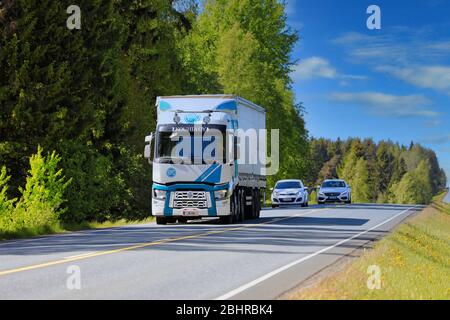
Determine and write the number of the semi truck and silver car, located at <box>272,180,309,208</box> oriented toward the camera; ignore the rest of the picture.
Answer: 2

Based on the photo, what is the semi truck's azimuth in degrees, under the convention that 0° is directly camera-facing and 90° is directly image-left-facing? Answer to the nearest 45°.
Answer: approximately 0°

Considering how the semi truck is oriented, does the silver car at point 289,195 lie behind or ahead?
behind

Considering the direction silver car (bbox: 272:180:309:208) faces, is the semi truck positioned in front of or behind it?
in front

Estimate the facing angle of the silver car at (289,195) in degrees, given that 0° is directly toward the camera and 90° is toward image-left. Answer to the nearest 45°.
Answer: approximately 0°
